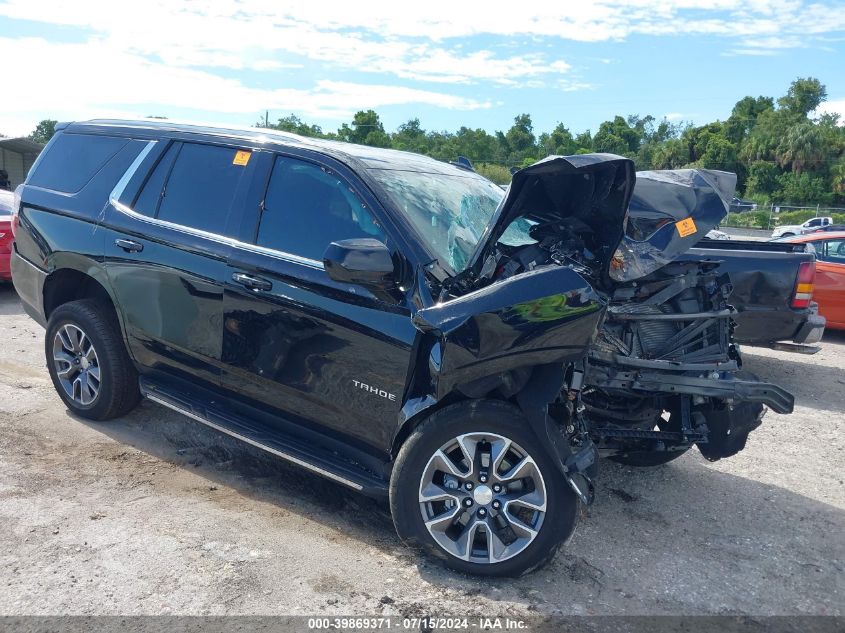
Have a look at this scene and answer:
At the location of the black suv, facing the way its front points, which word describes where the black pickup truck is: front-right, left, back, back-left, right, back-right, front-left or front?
left

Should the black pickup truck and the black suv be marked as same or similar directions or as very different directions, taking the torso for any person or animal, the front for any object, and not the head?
very different directions

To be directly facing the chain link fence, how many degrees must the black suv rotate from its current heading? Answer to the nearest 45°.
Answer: approximately 90° to its left

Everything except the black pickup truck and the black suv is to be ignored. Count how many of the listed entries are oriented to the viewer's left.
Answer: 1

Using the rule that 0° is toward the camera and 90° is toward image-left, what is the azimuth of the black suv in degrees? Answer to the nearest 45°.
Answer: approximately 315°

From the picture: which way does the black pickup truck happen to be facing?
to the viewer's left

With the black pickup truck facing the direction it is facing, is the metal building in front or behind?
in front

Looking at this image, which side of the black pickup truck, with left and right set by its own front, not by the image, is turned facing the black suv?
left

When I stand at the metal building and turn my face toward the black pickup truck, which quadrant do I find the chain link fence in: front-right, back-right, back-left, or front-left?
front-left

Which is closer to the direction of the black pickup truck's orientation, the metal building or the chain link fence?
the metal building

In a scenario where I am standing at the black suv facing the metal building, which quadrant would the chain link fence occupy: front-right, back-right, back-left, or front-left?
front-right

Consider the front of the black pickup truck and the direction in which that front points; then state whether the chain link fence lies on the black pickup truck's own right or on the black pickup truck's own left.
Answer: on the black pickup truck's own right
